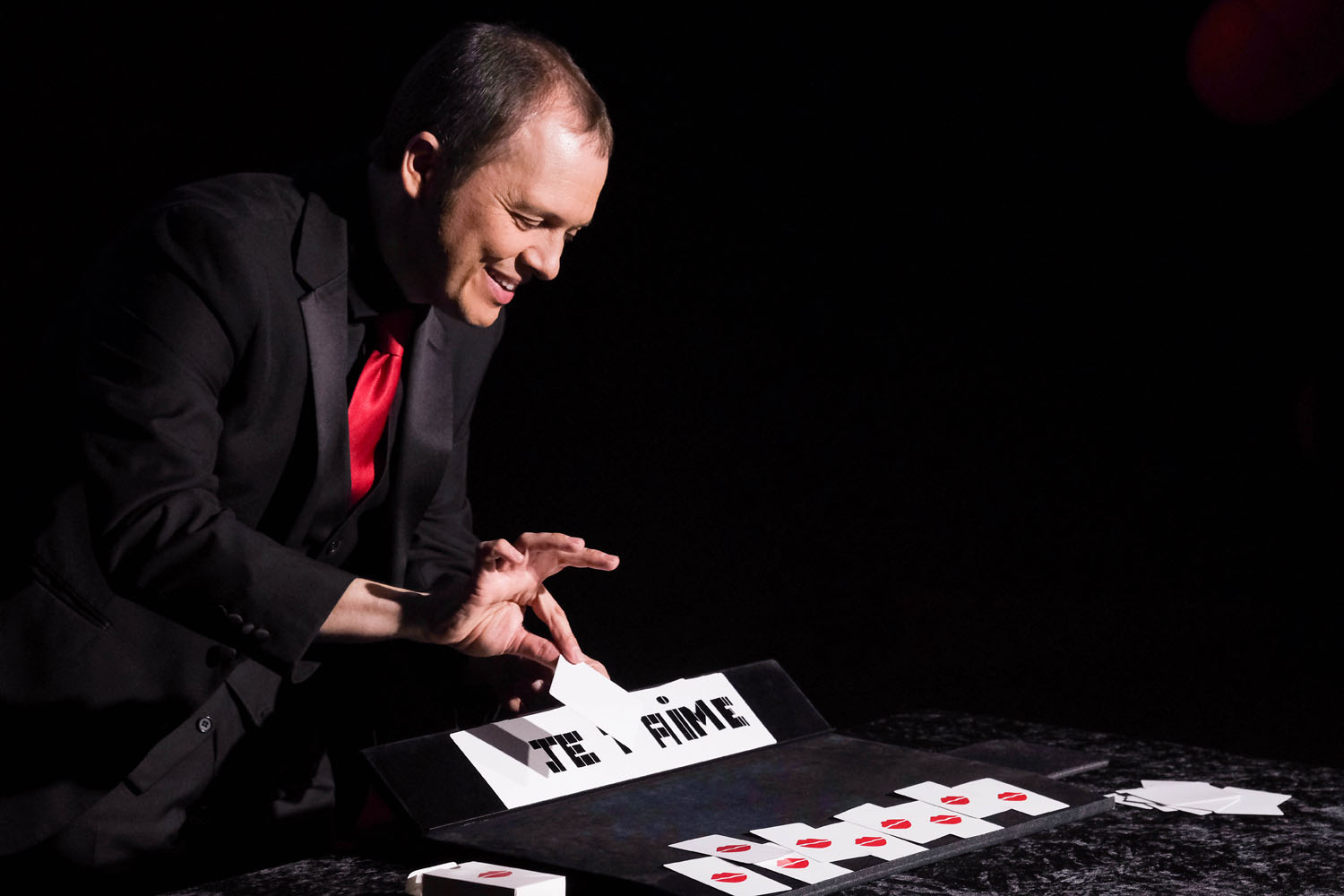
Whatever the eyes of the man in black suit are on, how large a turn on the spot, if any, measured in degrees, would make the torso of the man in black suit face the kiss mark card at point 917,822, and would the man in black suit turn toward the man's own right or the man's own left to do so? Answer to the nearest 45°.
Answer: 0° — they already face it

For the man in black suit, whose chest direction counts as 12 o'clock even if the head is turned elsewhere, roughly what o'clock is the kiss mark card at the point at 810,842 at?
The kiss mark card is roughly at 12 o'clock from the man in black suit.

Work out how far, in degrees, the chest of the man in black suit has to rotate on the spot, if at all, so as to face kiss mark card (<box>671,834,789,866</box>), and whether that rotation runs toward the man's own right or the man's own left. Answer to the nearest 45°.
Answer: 0° — they already face it

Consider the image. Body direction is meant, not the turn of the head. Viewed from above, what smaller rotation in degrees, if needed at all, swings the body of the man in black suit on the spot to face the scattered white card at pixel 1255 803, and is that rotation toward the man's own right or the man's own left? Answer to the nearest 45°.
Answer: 0° — they already face it

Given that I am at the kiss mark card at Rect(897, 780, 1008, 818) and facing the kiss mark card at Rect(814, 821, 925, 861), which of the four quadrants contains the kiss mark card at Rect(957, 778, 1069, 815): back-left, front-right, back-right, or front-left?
back-left

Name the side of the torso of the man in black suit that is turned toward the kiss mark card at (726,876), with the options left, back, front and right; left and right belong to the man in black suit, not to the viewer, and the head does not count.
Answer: front

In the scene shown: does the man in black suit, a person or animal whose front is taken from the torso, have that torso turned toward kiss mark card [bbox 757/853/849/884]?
yes

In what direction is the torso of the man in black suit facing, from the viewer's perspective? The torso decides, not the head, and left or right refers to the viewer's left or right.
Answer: facing the viewer and to the right of the viewer

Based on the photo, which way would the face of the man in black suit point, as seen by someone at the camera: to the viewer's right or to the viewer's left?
to the viewer's right

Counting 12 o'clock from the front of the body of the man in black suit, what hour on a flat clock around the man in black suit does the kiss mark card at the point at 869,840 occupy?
The kiss mark card is roughly at 12 o'clock from the man in black suit.

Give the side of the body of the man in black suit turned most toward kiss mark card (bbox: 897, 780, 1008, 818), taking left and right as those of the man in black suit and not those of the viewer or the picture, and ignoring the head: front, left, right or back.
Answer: front

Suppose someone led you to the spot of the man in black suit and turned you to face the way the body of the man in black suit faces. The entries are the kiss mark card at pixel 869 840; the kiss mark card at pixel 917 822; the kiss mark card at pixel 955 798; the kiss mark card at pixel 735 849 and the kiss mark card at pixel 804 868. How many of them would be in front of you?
5
